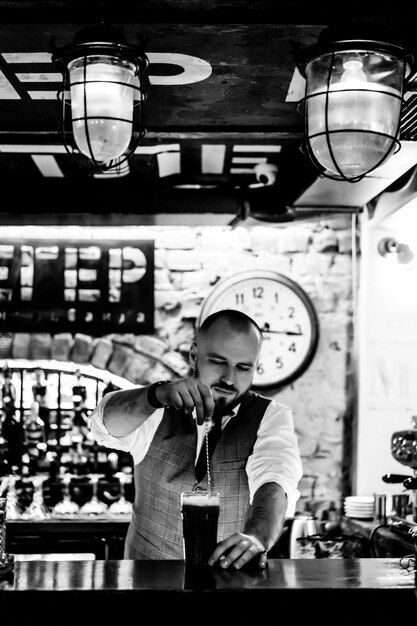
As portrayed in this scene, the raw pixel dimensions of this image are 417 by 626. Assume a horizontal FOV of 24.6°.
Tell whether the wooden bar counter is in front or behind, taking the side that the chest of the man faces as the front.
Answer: in front

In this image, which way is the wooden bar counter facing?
toward the camera

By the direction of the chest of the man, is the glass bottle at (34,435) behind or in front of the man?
behind

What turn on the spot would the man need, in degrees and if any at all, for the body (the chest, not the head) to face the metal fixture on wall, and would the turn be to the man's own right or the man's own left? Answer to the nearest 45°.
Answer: approximately 135° to the man's own left

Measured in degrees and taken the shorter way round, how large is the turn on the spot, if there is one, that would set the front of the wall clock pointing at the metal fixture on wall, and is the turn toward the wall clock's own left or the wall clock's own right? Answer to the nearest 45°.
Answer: approximately 90° to the wall clock's own left

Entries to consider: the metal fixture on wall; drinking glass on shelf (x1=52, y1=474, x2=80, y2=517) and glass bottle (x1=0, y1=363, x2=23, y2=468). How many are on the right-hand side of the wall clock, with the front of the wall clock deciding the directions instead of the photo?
2

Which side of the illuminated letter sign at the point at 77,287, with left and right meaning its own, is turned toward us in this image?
front

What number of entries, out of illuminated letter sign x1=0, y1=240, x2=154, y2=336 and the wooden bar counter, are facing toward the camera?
2

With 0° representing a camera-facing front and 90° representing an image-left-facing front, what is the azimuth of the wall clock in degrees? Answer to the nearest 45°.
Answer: approximately 0°

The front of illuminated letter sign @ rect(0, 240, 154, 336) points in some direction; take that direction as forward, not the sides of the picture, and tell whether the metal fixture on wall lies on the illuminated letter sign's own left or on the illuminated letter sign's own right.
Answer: on the illuminated letter sign's own left

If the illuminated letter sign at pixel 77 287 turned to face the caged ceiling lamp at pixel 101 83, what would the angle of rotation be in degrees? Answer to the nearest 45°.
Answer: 0° — it already faces it

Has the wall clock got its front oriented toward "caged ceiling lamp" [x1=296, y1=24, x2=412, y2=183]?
yes

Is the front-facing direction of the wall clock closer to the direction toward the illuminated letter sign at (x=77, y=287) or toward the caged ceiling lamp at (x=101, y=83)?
the caged ceiling lamp
